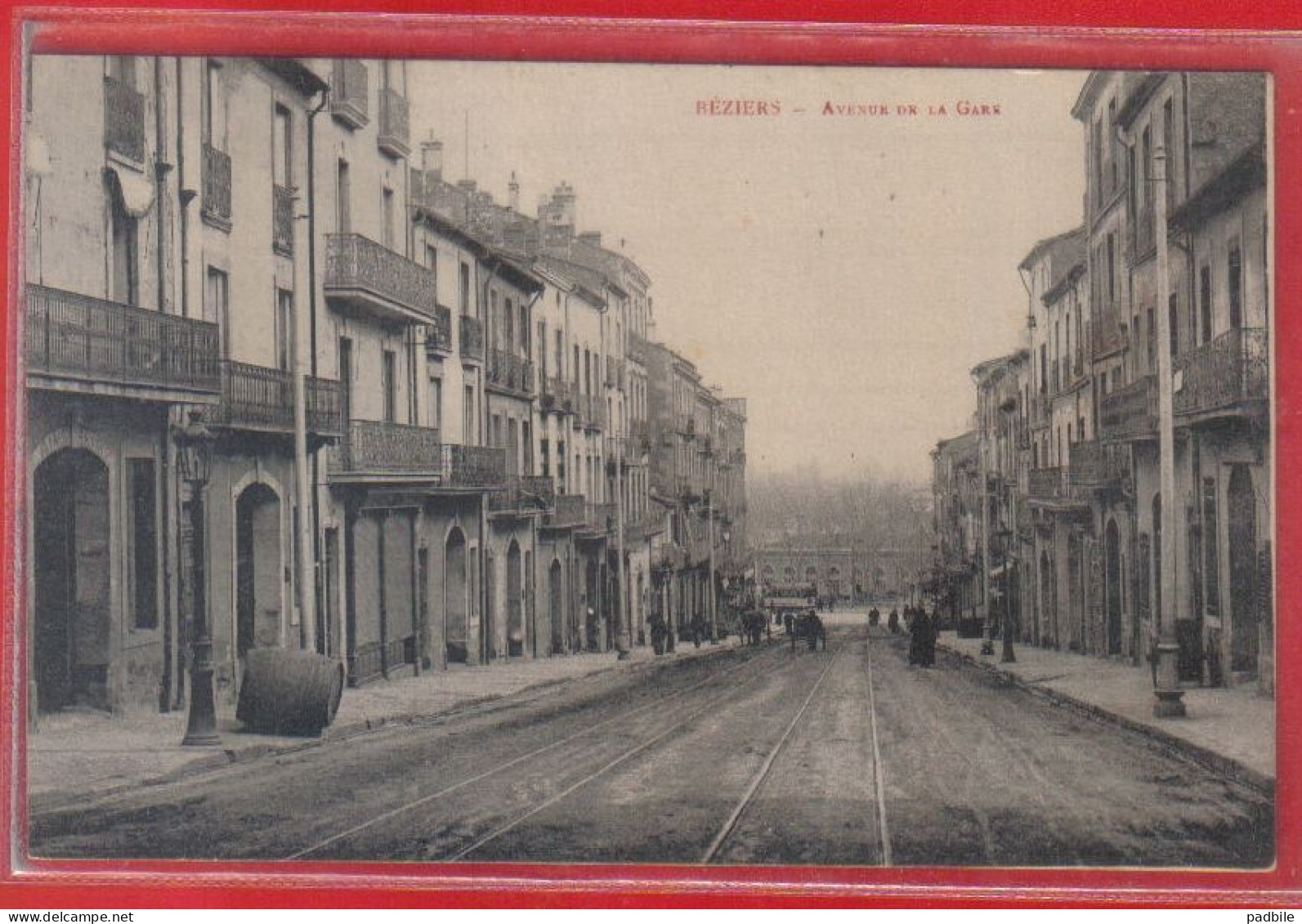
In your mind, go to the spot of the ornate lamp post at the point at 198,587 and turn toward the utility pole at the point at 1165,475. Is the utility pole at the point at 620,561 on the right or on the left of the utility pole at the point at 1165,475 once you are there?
left
